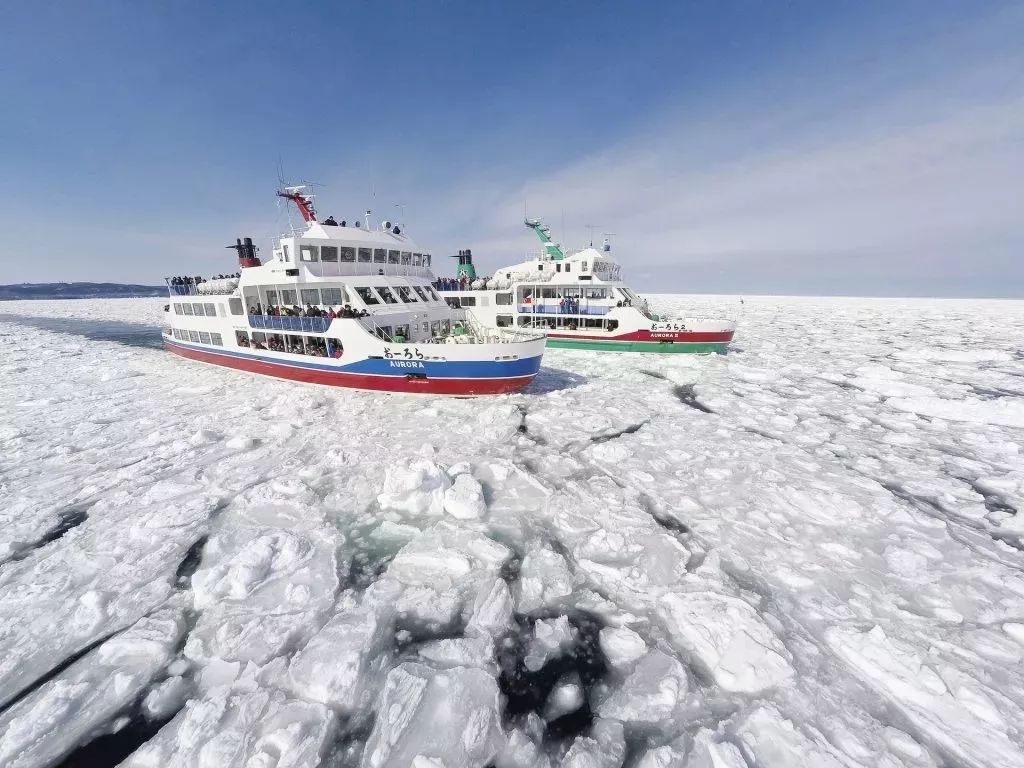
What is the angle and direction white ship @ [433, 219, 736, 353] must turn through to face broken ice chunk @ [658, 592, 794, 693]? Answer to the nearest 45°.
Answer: approximately 90° to its right

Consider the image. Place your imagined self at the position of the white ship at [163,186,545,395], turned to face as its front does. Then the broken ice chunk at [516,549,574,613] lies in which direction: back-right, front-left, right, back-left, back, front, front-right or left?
front-right

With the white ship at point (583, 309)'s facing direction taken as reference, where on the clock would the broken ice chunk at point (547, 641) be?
The broken ice chunk is roughly at 3 o'clock from the white ship.

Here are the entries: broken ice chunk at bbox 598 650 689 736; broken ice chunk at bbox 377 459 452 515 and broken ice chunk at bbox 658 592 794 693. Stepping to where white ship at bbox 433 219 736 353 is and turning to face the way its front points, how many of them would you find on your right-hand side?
3

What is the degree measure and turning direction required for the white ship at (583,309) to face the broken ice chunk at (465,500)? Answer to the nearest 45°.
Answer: approximately 90° to its right

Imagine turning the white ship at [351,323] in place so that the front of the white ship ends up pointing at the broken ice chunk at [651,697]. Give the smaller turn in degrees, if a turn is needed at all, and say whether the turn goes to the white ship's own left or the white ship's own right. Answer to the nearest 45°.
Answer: approximately 45° to the white ship's own right

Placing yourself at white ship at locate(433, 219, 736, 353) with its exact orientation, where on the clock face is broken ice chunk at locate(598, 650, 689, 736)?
The broken ice chunk is roughly at 3 o'clock from the white ship.

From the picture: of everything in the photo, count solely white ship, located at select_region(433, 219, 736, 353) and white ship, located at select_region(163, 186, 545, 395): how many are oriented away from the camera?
0

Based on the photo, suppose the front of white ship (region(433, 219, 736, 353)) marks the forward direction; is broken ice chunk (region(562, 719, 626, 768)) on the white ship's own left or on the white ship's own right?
on the white ship's own right

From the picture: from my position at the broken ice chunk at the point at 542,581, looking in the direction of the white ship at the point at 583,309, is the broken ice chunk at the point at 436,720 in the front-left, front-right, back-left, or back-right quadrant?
back-left

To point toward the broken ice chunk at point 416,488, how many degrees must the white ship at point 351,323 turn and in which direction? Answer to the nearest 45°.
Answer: approximately 45° to its right

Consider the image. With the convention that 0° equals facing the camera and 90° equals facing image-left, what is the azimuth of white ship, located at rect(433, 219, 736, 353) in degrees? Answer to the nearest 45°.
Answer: approximately 270°

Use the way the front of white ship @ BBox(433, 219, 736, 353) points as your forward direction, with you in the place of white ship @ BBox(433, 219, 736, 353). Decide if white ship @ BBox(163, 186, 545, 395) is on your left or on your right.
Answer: on your right

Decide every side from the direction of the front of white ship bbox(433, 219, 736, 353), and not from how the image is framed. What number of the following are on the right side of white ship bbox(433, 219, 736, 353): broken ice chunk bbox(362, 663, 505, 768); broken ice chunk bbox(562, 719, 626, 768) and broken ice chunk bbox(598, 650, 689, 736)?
3

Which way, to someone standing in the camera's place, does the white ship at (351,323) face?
facing the viewer and to the right of the viewer

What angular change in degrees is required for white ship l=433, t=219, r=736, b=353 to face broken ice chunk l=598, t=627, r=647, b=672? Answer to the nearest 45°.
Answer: approximately 90° to its right
